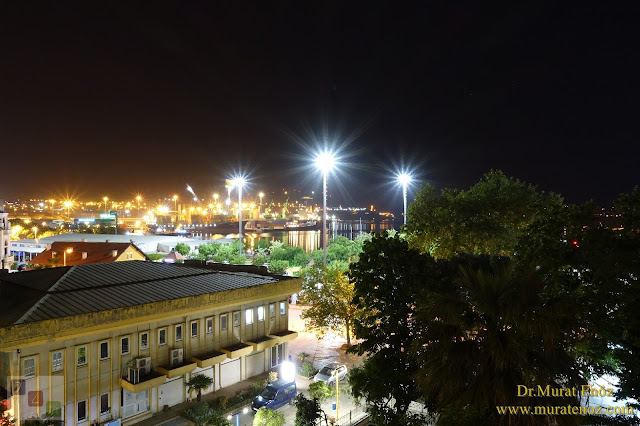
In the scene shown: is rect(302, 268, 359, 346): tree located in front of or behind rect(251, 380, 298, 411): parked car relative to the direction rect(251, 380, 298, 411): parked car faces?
behind

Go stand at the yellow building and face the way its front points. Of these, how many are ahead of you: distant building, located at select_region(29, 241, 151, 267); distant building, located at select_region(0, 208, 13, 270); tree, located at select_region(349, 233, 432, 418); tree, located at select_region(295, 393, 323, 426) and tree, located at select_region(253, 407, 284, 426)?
3

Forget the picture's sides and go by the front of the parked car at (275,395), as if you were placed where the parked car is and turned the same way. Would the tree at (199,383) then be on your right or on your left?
on your right

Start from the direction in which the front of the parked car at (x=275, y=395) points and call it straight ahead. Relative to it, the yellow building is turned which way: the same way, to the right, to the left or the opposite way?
to the left

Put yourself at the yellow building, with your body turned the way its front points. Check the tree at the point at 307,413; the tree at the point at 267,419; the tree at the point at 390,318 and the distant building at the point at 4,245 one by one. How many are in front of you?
3

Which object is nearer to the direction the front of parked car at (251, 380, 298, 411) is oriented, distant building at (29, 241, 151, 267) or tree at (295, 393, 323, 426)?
the tree

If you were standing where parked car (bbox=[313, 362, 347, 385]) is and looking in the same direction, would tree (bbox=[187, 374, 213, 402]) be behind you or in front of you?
in front

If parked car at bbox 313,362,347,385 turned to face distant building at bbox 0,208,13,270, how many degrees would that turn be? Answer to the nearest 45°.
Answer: approximately 90° to its right

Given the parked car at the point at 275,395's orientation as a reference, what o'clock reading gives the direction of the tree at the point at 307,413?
The tree is roughly at 10 o'clock from the parked car.

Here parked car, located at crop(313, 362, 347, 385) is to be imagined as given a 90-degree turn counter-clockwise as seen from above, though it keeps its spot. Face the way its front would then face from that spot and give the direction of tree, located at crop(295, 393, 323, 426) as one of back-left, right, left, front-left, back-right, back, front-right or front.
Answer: front-right

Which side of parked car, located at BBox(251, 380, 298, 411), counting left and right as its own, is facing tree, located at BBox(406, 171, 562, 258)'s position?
back

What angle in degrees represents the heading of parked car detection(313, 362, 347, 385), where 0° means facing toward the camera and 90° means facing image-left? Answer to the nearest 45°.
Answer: approximately 45°

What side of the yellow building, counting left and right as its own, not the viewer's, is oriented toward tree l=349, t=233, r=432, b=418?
front

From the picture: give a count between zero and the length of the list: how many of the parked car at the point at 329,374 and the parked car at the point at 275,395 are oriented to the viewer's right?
0

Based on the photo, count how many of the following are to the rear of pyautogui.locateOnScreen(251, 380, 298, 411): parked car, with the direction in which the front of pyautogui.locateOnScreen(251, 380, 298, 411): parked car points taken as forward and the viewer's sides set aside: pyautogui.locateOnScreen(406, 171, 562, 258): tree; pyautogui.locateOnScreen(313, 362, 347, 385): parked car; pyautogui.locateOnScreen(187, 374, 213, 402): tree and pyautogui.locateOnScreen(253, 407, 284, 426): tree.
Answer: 2

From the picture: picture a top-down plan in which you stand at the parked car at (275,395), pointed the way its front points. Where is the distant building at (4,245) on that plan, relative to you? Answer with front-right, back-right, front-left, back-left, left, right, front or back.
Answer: right
